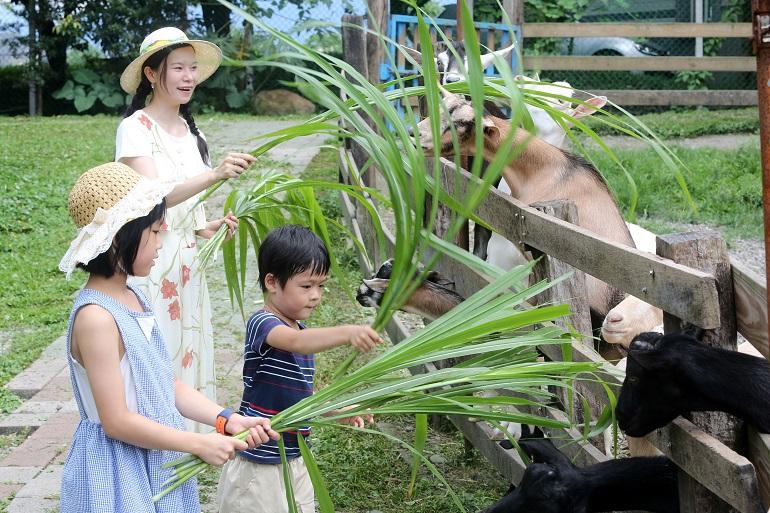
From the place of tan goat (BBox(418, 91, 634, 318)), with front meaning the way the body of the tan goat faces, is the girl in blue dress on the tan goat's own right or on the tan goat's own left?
on the tan goat's own left

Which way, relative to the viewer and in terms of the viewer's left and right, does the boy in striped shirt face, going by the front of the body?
facing the viewer and to the right of the viewer

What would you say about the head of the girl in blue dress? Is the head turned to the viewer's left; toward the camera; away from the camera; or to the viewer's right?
to the viewer's right

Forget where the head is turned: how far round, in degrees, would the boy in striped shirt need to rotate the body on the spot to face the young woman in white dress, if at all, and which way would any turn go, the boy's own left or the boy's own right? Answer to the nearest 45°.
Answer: approximately 135° to the boy's own left

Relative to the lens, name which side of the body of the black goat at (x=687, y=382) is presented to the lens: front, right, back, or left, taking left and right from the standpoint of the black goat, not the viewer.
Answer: left

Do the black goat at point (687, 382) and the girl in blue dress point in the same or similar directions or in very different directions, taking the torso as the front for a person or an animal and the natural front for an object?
very different directions

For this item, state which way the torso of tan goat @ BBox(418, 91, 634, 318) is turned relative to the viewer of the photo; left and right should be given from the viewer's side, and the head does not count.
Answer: facing to the left of the viewer

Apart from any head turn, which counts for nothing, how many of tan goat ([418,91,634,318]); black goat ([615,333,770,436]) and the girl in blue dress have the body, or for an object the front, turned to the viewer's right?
1

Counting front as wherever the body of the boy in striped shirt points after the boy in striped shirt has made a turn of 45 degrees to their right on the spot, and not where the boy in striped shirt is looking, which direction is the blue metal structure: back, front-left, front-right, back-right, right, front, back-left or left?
back

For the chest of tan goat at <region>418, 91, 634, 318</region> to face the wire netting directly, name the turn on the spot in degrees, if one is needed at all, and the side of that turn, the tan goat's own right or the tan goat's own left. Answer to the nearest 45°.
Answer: approximately 90° to the tan goat's own right

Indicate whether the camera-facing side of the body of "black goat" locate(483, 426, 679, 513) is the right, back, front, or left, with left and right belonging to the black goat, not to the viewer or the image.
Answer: left

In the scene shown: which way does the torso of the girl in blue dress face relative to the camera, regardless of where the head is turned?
to the viewer's right

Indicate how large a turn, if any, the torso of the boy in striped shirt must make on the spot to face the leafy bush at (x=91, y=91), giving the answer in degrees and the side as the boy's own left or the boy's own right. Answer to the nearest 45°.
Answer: approximately 135° to the boy's own left
